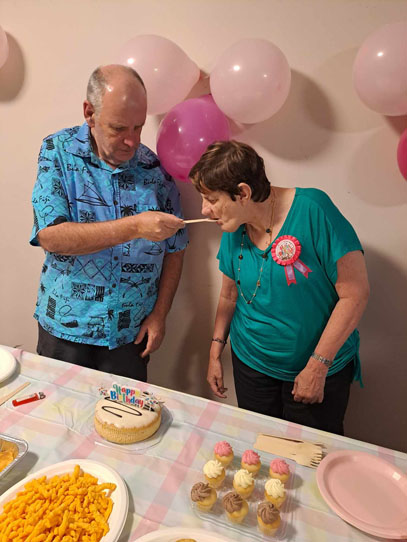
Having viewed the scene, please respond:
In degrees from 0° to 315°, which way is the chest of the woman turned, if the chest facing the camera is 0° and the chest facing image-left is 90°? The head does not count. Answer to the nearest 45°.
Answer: approximately 45°

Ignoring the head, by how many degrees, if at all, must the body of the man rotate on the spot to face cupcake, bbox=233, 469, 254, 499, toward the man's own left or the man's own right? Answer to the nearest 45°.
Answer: approximately 45° to the man's own right

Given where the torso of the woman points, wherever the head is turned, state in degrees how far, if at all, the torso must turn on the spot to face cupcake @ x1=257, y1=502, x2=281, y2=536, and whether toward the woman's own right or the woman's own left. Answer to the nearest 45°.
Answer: approximately 45° to the woman's own left

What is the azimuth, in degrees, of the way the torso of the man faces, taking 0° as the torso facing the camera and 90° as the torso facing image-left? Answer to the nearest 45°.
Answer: approximately 315°

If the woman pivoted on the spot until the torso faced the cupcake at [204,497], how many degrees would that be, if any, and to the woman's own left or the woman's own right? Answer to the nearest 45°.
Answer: approximately 45° to the woman's own left
